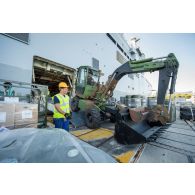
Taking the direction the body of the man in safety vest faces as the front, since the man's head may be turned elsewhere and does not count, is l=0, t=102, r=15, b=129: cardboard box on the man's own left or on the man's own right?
on the man's own right

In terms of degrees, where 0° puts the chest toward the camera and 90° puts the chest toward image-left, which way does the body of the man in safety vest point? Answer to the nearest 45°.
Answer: approximately 315°

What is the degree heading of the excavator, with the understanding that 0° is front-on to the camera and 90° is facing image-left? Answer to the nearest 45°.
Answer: approximately 315°

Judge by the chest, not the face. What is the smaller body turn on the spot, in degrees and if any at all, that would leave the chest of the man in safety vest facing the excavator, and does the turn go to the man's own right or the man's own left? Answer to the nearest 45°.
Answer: approximately 45° to the man's own left
